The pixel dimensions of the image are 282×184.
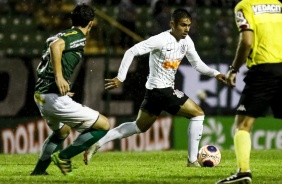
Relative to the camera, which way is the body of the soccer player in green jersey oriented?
to the viewer's right

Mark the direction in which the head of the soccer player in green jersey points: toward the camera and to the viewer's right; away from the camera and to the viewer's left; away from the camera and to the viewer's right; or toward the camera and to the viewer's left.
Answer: away from the camera and to the viewer's right

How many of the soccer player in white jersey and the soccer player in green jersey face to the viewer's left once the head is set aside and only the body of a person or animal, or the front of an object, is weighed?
0
